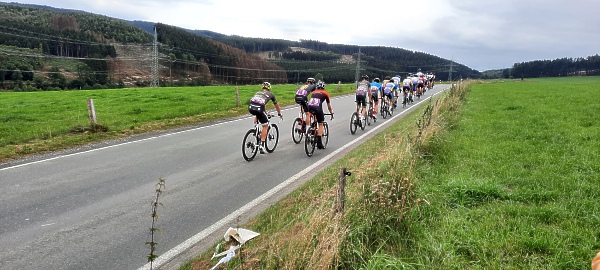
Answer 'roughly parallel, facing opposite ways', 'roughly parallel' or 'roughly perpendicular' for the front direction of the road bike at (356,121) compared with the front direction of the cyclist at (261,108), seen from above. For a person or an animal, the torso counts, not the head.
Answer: roughly parallel

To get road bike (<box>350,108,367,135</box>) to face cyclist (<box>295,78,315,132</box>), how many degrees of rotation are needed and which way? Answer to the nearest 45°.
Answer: approximately 180°

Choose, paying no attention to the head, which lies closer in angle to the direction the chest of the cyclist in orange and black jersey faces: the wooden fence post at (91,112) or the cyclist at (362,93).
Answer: the cyclist

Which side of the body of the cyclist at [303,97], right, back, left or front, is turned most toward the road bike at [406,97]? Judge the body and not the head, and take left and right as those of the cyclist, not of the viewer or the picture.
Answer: front

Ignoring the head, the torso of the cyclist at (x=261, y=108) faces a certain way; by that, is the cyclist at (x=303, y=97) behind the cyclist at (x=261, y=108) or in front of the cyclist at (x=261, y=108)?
in front

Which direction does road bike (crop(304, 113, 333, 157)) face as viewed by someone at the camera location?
facing away from the viewer and to the right of the viewer

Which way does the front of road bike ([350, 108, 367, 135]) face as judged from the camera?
facing away from the viewer and to the right of the viewer

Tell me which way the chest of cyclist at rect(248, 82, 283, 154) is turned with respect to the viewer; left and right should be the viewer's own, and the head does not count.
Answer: facing away from the viewer and to the right of the viewer

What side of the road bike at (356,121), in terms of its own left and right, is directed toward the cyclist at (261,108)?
back

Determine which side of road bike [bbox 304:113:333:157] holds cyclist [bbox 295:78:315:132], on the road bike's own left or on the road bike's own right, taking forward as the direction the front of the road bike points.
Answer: on the road bike's own left

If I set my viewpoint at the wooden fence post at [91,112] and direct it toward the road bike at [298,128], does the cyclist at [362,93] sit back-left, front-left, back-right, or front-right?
front-left

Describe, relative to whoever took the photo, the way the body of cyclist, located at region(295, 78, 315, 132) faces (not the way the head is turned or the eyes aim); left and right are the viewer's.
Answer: facing away from the viewer and to the right of the viewer

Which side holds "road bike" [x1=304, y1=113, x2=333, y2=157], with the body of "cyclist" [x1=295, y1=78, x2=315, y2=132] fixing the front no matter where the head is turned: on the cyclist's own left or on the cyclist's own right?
on the cyclist's own right

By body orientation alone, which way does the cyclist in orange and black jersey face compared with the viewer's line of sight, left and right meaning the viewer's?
facing away from the viewer and to the right of the viewer
